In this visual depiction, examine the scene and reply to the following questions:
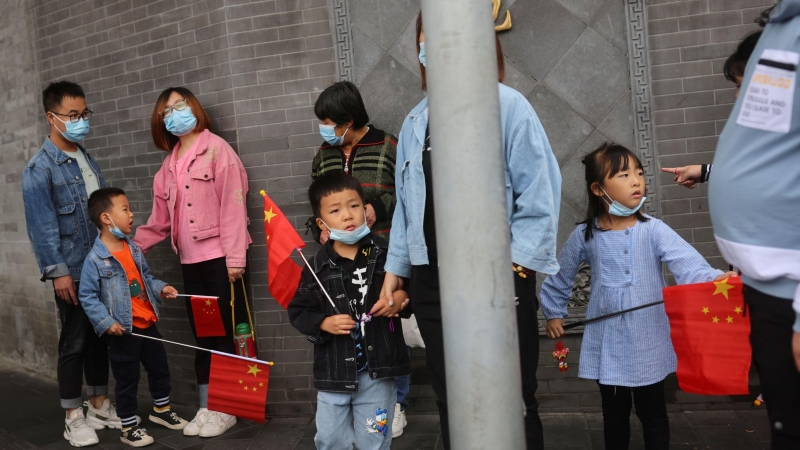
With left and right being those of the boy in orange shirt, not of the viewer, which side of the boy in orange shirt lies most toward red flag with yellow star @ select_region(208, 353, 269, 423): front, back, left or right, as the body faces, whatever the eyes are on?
front

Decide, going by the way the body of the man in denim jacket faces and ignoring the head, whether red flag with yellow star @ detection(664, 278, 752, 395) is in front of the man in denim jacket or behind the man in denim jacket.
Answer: in front

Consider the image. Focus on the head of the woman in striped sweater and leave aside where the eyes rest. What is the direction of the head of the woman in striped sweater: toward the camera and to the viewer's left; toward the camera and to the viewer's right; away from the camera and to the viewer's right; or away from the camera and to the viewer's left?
toward the camera and to the viewer's left

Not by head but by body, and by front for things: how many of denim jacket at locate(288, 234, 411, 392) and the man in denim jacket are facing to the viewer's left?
0

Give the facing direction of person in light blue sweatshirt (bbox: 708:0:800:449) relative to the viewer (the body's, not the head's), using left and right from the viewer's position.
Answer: facing the viewer and to the left of the viewer

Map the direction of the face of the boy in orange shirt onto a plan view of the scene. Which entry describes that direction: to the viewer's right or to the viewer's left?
to the viewer's right

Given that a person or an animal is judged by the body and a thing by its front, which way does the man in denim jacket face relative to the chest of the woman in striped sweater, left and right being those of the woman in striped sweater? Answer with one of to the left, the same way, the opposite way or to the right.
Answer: to the left

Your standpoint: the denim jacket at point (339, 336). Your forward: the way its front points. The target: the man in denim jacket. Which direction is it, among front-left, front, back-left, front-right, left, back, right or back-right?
back-right

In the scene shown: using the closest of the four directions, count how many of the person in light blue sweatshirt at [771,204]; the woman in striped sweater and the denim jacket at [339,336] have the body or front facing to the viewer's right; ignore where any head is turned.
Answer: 0

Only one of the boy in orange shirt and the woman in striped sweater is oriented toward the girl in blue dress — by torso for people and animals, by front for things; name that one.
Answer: the boy in orange shirt

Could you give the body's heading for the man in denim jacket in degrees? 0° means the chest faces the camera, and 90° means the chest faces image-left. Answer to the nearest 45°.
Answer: approximately 315°

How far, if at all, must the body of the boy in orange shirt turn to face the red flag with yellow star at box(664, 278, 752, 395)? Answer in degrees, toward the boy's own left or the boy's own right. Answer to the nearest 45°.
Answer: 0° — they already face it

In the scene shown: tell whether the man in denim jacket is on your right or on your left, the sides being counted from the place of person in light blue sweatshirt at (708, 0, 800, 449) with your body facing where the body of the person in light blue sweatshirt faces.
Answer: on your right

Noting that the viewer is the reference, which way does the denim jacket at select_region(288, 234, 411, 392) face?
facing the viewer

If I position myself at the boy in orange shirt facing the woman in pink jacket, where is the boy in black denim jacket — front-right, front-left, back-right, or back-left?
front-right
